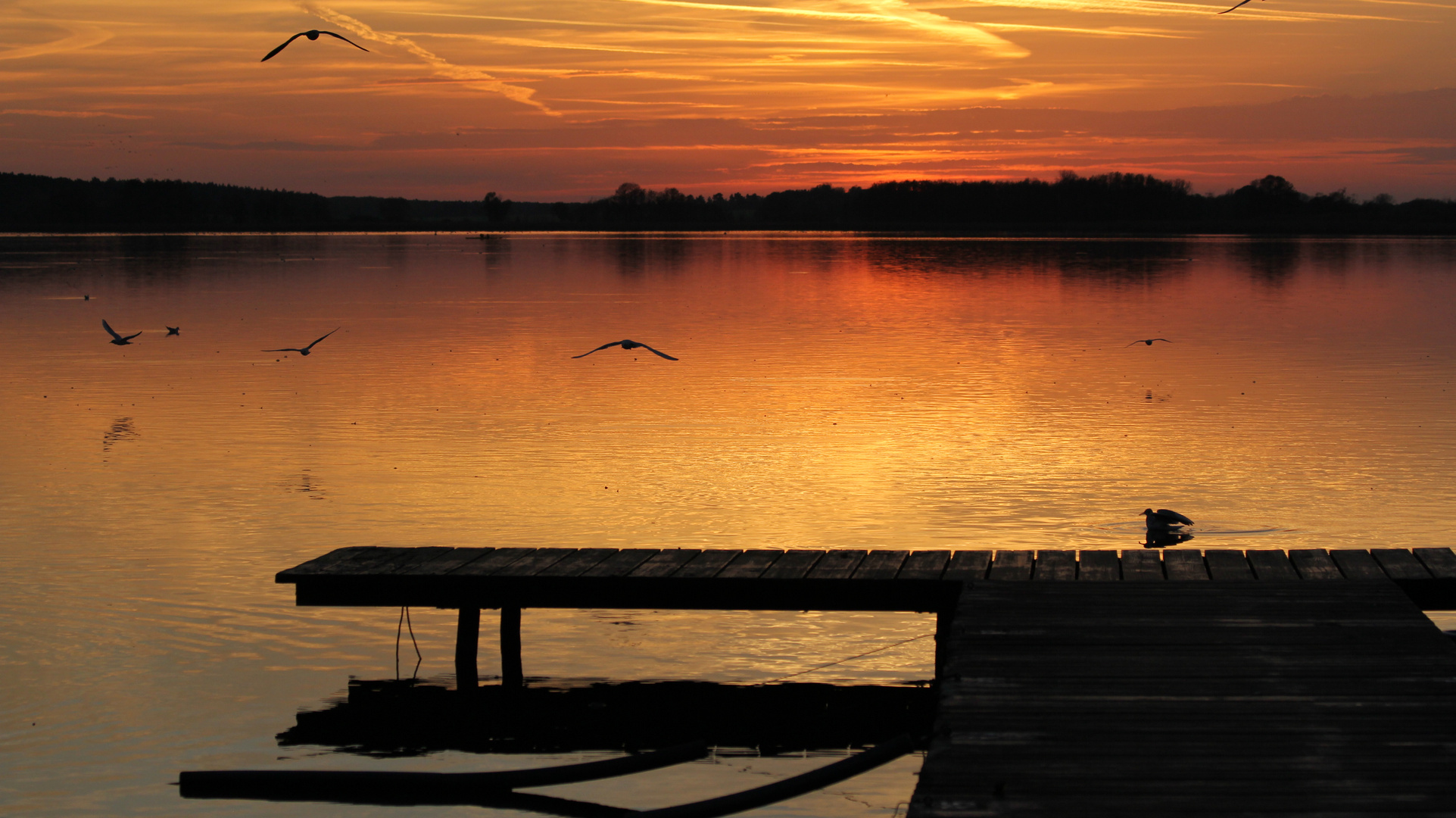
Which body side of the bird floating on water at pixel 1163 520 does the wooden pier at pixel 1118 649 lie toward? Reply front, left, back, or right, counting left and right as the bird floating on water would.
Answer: left

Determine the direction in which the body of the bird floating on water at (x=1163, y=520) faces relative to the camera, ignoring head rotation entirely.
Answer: to the viewer's left
